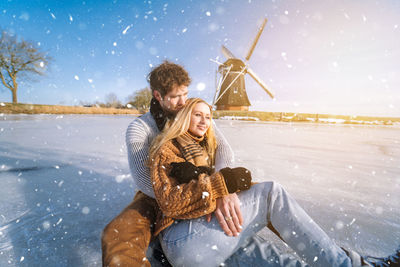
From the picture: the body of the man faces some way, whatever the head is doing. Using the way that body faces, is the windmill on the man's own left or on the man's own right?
on the man's own left

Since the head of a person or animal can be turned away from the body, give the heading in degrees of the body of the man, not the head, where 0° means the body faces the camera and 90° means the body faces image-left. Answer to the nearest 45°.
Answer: approximately 315°

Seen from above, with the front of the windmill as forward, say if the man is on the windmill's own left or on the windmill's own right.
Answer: on the windmill's own right

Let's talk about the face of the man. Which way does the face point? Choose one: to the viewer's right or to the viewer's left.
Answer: to the viewer's right
